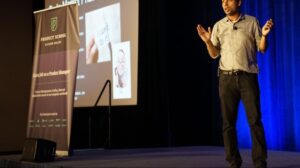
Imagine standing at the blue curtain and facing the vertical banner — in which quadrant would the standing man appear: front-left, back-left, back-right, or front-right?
front-left

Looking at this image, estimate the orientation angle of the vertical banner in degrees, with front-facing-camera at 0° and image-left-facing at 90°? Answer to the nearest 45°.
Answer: approximately 45°

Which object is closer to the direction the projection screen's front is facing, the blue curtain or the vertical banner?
the vertical banner

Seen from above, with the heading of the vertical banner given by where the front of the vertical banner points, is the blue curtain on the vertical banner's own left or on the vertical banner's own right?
on the vertical banner's own left

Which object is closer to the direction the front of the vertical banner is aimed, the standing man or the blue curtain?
the standing man

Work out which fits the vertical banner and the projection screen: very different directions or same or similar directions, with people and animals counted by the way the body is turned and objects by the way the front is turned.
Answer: same or similar directions

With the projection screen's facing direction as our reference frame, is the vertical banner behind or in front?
in front

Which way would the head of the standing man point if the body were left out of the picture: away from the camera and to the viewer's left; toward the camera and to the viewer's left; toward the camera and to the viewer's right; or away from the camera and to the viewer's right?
toward the camera and to the viewer's left

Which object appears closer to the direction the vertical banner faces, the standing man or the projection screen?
the standing man

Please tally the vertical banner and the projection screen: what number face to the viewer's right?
0

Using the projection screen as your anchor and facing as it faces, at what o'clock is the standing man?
The standing man is roughly at 10 o'clock from the projection screen.

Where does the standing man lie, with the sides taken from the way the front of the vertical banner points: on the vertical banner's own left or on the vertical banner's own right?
on the vertical banner's own left

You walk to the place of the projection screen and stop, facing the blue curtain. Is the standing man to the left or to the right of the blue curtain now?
right

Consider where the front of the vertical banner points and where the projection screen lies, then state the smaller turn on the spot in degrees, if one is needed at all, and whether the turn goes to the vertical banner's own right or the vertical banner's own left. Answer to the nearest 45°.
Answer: approximately 180°

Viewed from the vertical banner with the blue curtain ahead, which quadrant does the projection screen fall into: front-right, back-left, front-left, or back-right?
front-left

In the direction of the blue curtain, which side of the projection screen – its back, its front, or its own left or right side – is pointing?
left

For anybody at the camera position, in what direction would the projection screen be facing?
facing the viewer and to the left of the viewer
